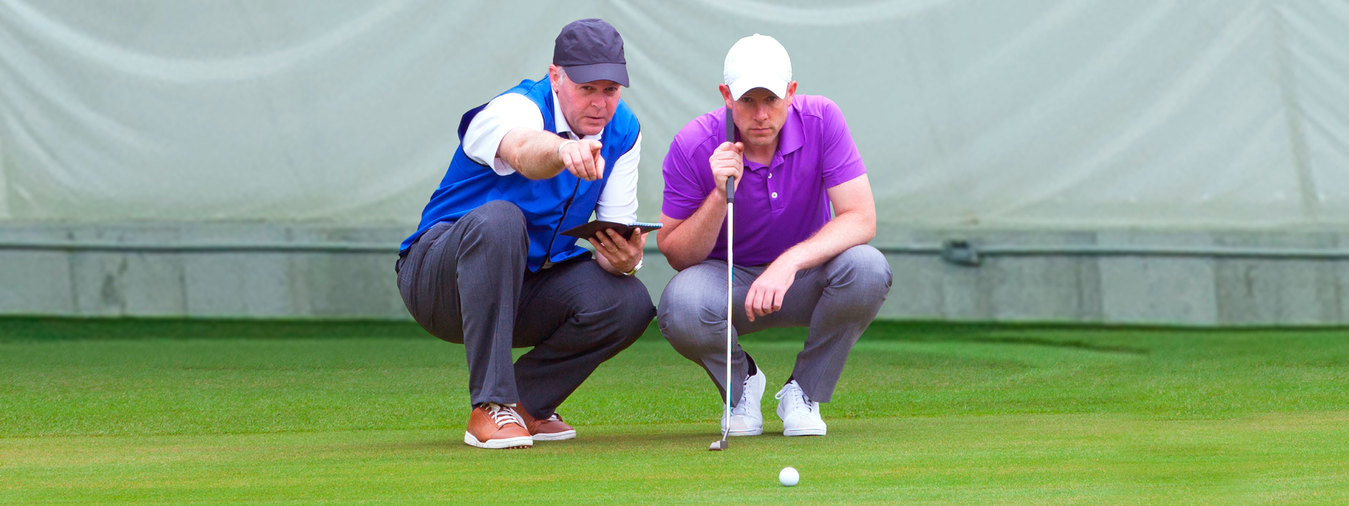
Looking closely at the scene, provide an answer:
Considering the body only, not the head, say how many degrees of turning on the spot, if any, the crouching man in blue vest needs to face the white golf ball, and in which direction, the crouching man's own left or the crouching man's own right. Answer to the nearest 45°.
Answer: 0° — they already face it

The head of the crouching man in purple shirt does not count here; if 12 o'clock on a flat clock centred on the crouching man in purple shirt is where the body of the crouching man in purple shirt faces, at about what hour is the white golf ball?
The white golf ball is roughly at 12 o'clock from the crouching man in purple shirt.

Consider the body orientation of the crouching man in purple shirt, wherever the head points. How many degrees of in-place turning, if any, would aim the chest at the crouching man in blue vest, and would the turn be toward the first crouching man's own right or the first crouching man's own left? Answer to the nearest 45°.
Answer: approximately 90° to the first crouching man's own right

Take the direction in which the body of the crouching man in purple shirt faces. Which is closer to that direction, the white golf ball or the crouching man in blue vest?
the white golf ball

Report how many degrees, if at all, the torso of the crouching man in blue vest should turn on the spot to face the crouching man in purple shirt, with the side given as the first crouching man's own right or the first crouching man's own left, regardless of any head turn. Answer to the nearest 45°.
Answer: approximately 45° to the first crouching man's own left

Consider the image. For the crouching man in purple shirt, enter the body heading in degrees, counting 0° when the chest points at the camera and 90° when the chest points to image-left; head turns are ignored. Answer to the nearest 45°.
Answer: approximately 0°

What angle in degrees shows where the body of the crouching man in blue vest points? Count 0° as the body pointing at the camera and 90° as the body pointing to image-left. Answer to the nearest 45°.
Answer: approximately 315°
